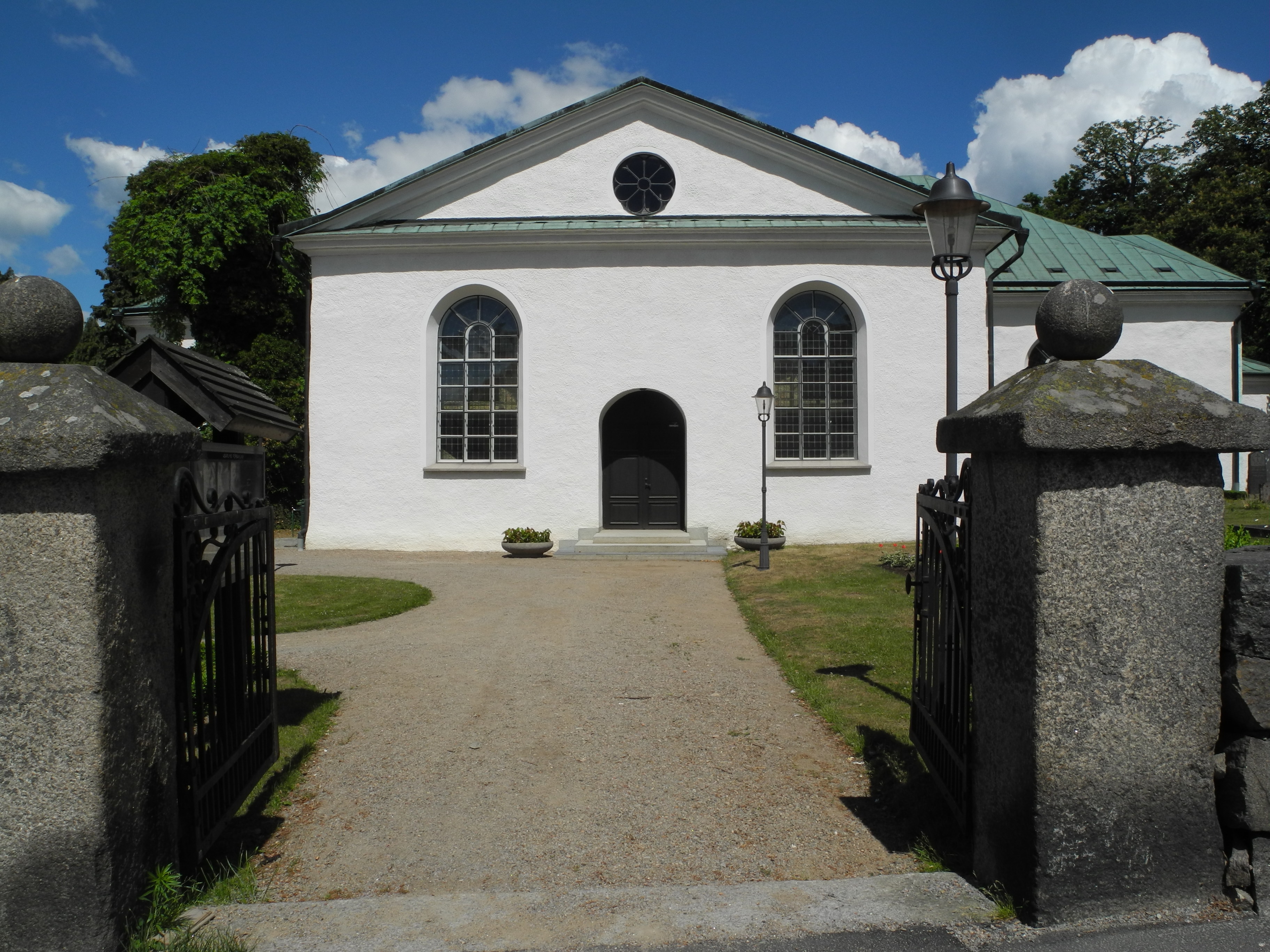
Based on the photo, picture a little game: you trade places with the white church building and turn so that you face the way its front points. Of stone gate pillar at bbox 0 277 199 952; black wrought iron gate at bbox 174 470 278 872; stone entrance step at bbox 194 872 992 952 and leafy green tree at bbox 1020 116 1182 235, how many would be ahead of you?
3

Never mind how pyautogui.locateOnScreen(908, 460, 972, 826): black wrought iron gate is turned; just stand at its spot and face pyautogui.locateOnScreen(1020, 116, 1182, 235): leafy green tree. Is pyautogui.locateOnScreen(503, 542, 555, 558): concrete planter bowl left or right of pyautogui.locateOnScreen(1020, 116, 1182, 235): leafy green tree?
left

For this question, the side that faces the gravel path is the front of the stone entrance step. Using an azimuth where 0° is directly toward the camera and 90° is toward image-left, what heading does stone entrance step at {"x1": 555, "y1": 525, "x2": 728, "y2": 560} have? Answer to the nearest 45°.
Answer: approximately 0°

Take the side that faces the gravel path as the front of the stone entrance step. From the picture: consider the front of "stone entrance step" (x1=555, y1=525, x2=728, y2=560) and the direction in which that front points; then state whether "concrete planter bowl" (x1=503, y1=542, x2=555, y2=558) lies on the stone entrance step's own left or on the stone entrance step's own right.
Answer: on the stone entrance step's own right

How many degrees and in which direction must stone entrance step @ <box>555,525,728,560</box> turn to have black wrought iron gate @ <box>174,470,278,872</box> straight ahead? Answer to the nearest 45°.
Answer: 0° — it already faces it

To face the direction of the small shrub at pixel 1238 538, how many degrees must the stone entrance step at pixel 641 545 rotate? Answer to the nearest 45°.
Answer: approximately 45° to its left

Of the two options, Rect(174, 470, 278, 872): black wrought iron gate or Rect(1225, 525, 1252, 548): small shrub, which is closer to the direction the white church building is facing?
the black wrought iron gate

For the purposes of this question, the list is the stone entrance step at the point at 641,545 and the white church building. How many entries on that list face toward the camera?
2

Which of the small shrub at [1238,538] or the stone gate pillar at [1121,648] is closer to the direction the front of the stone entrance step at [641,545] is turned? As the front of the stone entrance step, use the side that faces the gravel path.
the stone gate pillar

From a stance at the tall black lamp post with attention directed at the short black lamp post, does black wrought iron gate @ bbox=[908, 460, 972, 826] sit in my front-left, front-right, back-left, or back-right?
back-left

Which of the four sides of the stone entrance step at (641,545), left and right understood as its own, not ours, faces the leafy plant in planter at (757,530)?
left
